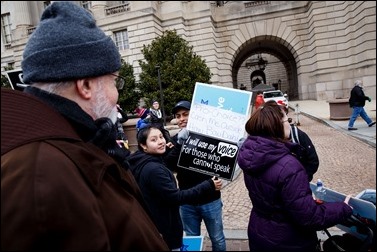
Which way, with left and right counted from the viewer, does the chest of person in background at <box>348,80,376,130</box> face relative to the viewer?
facing to the right of the viewer

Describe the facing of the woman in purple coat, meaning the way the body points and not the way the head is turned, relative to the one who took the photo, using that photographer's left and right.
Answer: facing away from the viewer and to the right of the viewer

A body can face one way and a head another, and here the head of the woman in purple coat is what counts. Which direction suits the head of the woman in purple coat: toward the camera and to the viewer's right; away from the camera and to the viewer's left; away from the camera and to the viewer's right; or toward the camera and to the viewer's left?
away from the camera and to the viewer's right

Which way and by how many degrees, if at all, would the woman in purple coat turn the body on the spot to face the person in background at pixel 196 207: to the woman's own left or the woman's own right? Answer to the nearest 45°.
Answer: approximately 90° to the woman's own left

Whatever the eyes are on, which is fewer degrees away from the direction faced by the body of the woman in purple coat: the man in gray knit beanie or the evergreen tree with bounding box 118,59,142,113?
the evergreen tree
